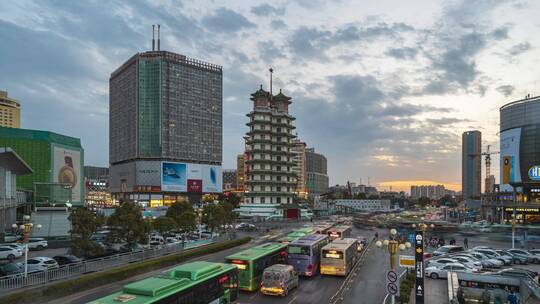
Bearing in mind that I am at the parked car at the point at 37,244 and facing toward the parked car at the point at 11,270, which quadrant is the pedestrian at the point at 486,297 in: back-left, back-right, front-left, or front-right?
front-left

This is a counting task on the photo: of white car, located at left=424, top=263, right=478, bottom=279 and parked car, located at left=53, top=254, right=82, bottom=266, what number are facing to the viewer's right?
1
